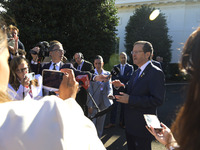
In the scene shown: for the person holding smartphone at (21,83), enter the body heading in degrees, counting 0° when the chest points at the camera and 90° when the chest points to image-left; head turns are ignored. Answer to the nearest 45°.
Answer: approximately 315°

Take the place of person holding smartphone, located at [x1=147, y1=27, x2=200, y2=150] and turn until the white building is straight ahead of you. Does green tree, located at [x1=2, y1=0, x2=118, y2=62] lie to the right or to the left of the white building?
left

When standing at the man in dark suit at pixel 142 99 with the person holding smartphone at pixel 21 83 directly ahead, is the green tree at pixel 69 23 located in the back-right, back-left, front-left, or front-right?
front-right

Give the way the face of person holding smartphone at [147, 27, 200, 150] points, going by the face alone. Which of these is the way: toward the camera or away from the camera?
away from the camera

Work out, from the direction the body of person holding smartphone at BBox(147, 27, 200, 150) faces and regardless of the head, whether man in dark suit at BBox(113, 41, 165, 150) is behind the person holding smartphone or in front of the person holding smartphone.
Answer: in front

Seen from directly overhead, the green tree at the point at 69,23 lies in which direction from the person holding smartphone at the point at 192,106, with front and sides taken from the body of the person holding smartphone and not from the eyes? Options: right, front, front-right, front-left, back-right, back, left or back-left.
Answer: front

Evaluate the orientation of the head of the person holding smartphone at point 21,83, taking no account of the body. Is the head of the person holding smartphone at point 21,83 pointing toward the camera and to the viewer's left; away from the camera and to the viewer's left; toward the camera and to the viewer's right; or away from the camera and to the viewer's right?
toward the camera and to the viewer's right

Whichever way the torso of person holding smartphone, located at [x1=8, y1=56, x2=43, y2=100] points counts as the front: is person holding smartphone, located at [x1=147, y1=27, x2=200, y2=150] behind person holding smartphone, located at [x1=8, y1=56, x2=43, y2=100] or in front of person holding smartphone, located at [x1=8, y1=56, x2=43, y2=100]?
in front

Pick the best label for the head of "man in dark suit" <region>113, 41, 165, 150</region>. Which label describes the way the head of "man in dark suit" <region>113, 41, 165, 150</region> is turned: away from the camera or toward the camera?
toward the camera

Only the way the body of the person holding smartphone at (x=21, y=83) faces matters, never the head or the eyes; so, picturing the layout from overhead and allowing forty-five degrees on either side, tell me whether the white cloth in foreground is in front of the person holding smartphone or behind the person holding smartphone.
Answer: in front

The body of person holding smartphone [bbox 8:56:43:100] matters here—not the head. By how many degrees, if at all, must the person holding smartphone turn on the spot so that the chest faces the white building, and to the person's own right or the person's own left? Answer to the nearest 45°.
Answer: approximately 90° to the person's own left

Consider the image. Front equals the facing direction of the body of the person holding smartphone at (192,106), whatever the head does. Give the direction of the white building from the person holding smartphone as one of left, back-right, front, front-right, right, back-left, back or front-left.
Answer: front-right

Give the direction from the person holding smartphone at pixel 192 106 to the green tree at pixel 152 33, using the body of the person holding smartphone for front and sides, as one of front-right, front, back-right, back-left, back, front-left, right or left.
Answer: front-right

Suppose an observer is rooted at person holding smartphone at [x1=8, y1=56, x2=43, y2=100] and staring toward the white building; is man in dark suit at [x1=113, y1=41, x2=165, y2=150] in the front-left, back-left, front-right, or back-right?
front-right

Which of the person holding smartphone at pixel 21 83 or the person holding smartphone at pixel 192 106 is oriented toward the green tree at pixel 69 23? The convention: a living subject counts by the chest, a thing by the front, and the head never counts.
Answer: the person holding smartphone at pixel 192 106

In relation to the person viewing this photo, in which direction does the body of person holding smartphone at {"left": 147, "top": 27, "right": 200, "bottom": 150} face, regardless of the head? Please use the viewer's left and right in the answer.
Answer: facing away from the viewer and to the left of the viewer
